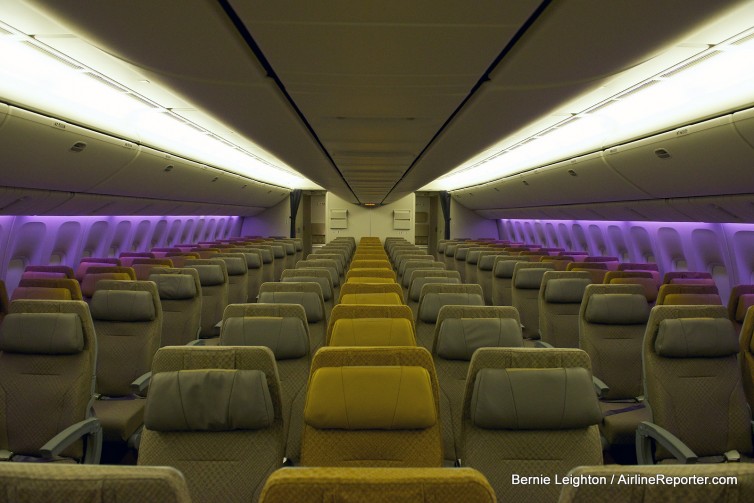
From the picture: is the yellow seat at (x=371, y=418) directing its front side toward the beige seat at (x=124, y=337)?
no

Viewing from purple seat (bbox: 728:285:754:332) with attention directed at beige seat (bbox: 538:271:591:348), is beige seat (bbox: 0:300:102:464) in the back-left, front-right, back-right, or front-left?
front-left

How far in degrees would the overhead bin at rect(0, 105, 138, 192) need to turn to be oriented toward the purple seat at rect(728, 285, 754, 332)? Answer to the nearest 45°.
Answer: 0° — it already faces it

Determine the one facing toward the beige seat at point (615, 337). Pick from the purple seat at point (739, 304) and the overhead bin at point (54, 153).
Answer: the overhead bin

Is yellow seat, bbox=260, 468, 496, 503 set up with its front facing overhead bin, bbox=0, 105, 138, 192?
no

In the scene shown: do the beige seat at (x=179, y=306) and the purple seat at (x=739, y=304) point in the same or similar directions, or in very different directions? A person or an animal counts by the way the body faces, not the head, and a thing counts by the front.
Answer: same or similar directions

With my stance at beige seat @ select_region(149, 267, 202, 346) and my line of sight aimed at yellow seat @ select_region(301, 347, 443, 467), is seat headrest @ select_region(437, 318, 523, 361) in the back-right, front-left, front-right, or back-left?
front-left

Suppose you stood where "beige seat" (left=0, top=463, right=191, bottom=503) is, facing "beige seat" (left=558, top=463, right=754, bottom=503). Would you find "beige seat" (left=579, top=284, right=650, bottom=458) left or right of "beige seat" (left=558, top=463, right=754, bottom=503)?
left
